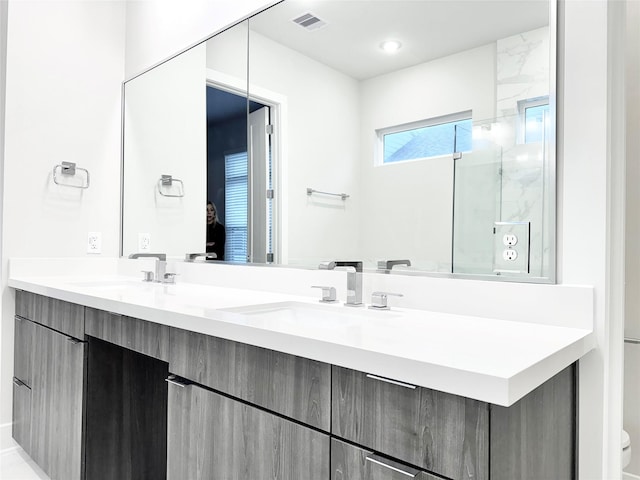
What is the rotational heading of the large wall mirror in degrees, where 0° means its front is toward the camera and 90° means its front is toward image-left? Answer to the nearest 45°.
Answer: approximately 45°

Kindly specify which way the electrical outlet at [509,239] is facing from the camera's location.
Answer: facing the viewer

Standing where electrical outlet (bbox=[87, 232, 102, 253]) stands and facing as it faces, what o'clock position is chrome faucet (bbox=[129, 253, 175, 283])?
The chrome faucet is roughly at 11 o'clock from the electrical outlet.

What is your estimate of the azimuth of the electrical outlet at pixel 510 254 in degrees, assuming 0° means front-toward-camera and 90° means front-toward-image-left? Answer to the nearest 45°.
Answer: approximately 0°

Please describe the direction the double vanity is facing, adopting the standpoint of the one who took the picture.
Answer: facing the viewer and to the left of the viewer

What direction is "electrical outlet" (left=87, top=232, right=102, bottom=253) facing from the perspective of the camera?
toward the camera

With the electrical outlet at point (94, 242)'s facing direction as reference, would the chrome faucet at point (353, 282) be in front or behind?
in front

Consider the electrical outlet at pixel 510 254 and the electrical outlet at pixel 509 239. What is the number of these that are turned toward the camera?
2

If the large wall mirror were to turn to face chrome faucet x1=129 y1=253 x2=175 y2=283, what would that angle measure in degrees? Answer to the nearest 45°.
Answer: approximately 90° to its right
